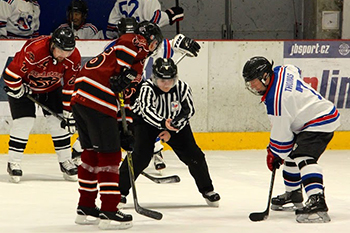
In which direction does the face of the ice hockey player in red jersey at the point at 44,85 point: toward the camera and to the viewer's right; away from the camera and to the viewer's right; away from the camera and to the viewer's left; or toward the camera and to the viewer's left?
toward the camera and to the viewer's right

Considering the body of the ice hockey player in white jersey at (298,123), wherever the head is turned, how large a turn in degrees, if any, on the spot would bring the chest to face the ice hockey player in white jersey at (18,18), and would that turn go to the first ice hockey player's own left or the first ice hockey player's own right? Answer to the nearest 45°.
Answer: approximately 45° to the first ice hockey player's own right

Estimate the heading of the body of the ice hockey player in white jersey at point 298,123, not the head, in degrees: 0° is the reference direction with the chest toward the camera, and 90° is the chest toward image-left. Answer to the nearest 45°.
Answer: approximately 90°

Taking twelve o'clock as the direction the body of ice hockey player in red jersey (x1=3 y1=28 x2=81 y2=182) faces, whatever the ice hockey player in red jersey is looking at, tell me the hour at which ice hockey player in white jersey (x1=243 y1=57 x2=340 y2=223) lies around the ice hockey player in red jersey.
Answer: The ice hockey player in white jersey is roughly at 12 o'clock from the ice hockey player in red jersey.

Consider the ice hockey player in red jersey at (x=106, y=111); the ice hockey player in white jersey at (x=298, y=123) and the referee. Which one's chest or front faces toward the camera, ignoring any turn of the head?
the referee

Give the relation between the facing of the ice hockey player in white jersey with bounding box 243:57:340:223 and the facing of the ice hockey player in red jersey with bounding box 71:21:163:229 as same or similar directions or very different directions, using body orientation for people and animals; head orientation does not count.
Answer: very different directions

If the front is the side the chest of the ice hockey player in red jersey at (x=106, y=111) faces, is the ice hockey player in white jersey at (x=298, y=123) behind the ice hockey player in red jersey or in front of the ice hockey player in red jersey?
in front

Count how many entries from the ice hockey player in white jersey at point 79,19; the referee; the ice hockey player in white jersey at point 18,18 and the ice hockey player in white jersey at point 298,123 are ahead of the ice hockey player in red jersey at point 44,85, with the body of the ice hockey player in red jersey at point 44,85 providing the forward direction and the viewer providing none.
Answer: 2

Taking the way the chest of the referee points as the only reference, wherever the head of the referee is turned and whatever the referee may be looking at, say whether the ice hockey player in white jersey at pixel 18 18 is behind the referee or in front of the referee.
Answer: behind

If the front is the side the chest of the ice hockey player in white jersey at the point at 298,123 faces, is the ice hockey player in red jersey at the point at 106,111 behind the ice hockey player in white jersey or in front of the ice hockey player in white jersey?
in front

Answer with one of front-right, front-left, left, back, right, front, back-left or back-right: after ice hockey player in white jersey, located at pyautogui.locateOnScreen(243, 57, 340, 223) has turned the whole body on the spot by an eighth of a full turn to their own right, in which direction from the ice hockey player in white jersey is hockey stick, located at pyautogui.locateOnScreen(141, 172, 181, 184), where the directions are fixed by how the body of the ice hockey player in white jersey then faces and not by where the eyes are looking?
front

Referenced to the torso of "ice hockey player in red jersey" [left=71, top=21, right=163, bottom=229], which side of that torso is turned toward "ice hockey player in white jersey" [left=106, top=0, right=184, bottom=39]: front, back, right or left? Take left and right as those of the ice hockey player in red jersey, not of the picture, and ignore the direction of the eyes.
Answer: left
